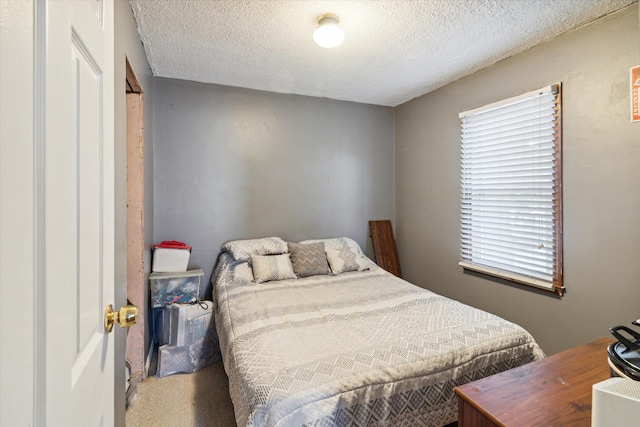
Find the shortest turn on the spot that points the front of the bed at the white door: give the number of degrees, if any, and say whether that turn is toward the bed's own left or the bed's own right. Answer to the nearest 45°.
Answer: approximately 90° to the bed's own right

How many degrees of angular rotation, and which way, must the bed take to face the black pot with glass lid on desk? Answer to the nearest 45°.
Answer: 0° — it already faces it

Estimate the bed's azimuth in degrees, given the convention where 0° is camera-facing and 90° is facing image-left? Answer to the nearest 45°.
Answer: approximately 315°

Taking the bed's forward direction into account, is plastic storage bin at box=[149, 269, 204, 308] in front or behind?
behind

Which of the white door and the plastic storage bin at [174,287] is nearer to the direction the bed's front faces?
the white door

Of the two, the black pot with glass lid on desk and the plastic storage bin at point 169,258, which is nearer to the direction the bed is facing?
the black pot with glass lid on desk

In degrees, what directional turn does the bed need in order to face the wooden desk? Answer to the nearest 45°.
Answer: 0° — it already faces it
